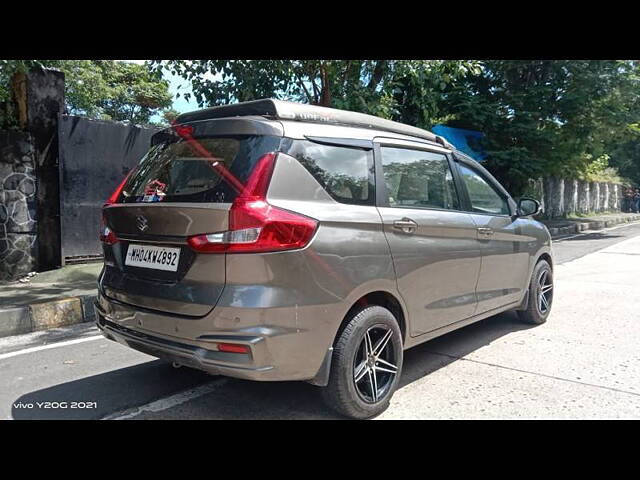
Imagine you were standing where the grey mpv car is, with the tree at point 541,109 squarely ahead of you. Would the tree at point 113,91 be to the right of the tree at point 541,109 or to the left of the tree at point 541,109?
left

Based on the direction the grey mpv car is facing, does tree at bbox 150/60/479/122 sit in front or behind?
in front

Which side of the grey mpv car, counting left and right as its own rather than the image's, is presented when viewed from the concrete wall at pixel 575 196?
front

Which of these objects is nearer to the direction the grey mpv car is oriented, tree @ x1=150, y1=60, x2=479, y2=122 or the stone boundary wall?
the tree

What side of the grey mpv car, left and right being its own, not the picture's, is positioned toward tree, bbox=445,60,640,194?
front

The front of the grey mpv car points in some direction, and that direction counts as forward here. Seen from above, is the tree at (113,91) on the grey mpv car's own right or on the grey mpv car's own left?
on the grey mpv car's own left

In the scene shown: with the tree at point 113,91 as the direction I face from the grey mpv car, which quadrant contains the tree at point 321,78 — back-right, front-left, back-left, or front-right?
front-right

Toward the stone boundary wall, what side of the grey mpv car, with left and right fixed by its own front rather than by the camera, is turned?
left

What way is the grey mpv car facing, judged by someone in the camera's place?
facing away from the viewer and to the right of the viewer

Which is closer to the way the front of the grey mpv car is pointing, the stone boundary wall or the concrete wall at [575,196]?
the concrete wall
